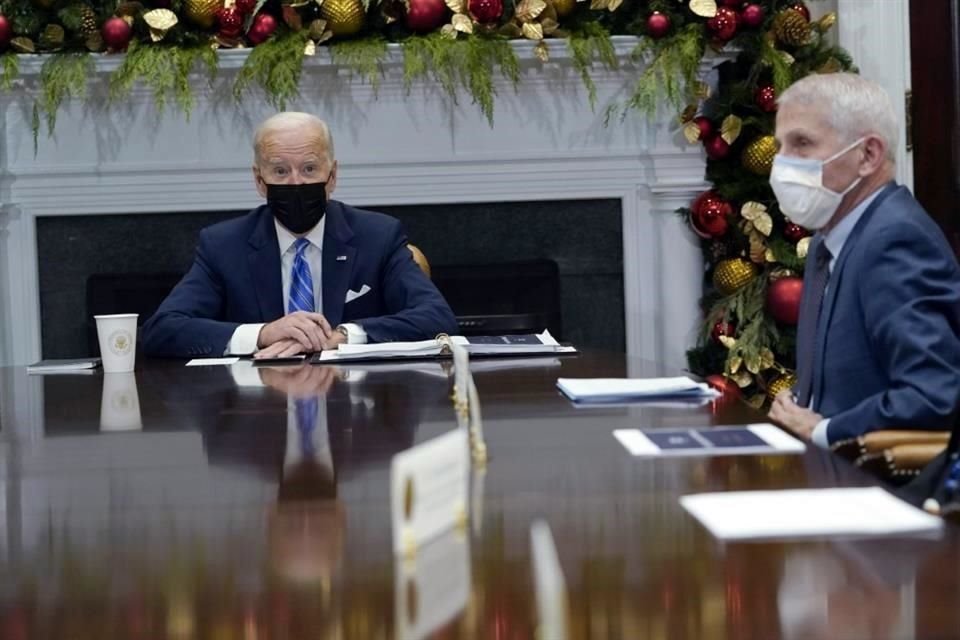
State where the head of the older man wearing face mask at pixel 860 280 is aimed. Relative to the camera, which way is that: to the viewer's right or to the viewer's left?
to the viewer's left

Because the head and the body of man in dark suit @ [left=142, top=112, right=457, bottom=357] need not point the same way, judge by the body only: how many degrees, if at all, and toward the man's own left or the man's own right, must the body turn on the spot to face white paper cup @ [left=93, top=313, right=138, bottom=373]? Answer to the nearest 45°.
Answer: approximately 45° to the man's own right

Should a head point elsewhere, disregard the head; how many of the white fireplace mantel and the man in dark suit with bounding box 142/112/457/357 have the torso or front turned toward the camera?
2

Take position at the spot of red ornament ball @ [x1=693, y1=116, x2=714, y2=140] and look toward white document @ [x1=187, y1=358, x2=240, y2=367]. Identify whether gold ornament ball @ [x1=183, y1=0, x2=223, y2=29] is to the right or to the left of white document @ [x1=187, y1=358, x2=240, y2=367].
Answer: right

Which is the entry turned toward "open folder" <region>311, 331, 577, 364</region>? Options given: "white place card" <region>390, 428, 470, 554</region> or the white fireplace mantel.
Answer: the white fireplace mantel
